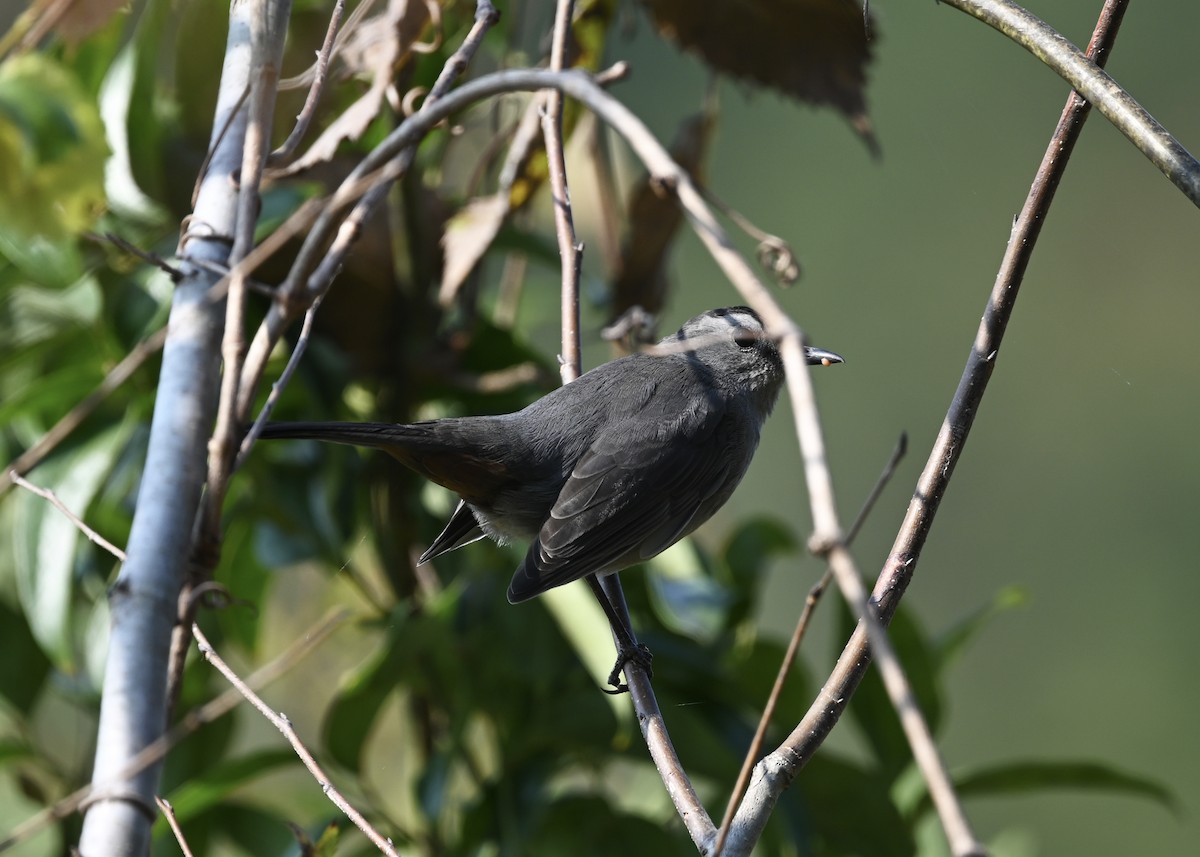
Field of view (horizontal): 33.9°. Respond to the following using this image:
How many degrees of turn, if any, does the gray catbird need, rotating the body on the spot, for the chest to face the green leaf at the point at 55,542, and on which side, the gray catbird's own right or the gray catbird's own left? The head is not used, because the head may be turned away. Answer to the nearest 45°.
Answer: approximately 180°

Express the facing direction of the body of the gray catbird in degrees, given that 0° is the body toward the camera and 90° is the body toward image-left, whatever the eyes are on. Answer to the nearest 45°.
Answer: approximately 270°

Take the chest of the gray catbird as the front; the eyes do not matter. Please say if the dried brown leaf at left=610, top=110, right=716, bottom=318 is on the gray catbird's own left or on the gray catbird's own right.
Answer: on the gray catbird's own left
